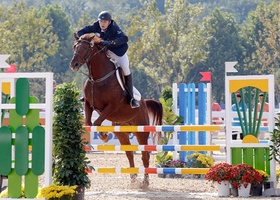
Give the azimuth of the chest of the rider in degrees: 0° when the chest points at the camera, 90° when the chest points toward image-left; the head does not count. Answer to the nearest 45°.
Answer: approximately 45°

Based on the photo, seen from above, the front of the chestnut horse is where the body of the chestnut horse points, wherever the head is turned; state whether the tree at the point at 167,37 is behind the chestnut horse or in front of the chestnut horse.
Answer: behind

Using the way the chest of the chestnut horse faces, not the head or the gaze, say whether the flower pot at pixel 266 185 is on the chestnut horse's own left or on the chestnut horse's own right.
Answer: on the chestnut horse's own left

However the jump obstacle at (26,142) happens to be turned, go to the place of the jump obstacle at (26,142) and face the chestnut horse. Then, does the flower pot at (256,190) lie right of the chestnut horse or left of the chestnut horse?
right

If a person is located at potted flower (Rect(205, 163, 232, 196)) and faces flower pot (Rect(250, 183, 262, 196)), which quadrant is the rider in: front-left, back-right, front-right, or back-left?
back-left
